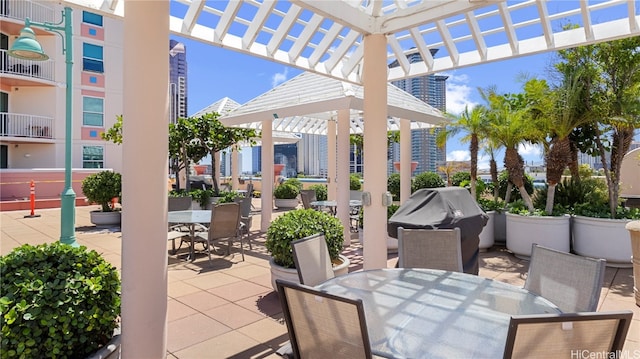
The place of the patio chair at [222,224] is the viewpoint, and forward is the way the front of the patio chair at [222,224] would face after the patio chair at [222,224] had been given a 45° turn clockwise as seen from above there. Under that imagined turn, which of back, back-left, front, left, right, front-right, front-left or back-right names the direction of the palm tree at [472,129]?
right

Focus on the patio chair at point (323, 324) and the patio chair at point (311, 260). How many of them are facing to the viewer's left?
0

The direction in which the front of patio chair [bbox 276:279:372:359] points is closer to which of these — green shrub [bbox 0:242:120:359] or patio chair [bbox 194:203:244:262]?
the patio chair

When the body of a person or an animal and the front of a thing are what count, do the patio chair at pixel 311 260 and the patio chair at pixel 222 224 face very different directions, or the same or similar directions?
very different directions

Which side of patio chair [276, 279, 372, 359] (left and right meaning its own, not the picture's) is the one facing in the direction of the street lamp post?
left

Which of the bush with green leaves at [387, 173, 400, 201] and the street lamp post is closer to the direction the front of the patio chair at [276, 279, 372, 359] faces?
the bush with green leaves

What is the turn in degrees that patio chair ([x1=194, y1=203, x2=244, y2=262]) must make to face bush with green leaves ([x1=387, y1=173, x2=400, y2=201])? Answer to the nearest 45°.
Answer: approximately 90° to its right

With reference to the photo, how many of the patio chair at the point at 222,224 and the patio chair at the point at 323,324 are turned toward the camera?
0

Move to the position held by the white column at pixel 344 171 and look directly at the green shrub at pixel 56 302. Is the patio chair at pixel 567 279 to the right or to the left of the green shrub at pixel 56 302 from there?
left

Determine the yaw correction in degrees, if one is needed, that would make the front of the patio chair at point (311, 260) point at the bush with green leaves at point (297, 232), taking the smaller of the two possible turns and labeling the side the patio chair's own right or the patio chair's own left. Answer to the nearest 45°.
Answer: approximately 135° to the patio chair's own left

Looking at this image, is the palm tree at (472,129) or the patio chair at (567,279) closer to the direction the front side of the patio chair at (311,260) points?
the patio chair

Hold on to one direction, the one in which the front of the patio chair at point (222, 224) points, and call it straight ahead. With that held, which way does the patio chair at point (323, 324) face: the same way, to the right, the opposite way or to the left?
to the right

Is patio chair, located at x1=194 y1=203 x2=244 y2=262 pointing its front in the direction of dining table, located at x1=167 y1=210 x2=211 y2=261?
yes

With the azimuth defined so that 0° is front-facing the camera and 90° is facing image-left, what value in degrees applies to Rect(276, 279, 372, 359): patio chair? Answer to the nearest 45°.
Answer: approximately 225°

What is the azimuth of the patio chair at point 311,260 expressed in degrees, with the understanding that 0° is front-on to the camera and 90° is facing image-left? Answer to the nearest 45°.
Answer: approximately 315°

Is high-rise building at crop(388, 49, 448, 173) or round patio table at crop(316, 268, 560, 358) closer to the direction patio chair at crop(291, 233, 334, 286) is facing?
the round patio table

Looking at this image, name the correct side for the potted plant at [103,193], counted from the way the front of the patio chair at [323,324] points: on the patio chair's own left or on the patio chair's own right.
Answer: on the patio chair's own left
